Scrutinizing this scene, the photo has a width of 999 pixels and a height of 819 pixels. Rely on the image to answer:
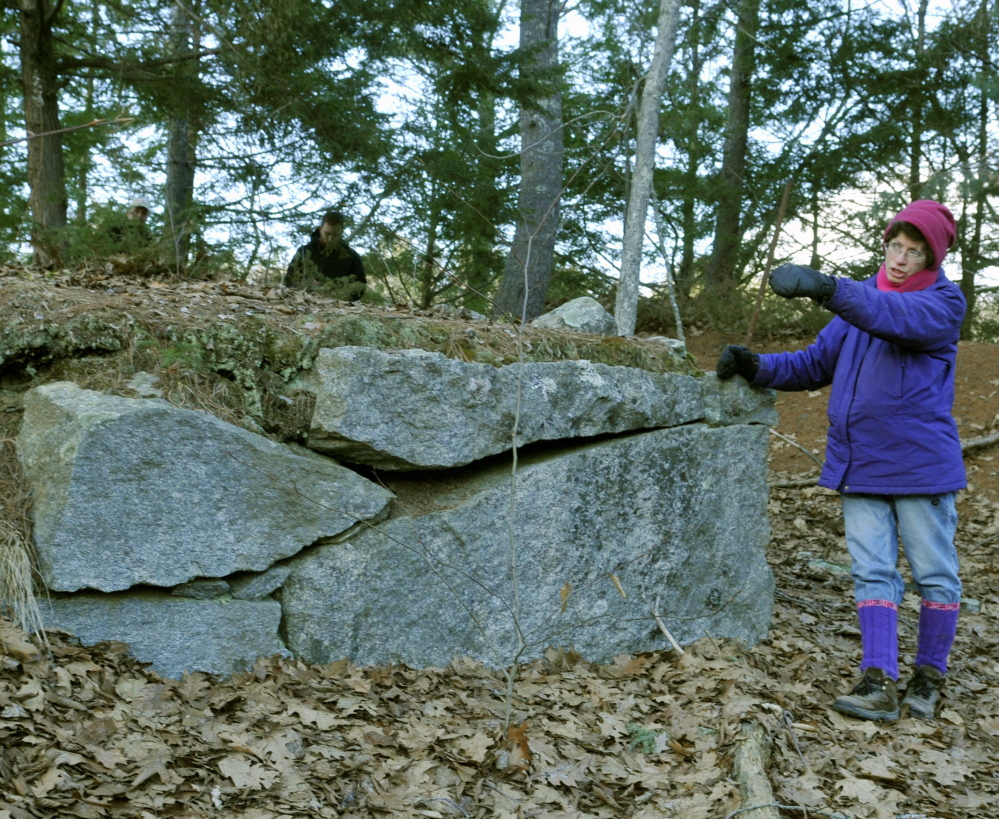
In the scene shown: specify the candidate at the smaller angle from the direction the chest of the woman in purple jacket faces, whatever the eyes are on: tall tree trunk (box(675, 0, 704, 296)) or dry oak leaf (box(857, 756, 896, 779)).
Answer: the dry oak leaf

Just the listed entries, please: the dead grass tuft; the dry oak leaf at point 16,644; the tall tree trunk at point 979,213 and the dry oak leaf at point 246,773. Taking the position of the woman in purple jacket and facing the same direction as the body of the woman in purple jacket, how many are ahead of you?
3

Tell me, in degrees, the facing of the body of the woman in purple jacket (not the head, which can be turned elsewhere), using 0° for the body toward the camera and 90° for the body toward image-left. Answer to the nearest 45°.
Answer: approximately 45°

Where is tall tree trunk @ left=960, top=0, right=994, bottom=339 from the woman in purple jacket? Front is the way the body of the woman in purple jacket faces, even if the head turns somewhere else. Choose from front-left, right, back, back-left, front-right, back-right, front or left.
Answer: back-right

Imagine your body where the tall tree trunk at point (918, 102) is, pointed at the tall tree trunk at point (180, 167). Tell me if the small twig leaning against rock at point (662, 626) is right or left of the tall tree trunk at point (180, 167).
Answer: left

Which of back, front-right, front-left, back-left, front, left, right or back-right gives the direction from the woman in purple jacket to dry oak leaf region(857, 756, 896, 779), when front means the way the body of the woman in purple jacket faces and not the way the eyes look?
front-left

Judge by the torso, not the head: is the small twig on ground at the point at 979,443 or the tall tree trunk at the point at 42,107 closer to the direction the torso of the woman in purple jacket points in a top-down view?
the tall tree trunk

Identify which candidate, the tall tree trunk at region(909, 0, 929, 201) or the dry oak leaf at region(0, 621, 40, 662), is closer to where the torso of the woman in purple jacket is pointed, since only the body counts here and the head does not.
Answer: the dry oak leaf

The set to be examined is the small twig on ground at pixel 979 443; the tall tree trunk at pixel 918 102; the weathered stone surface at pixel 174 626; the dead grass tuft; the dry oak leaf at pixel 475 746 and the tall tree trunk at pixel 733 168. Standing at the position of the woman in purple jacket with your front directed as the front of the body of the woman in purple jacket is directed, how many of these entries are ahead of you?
3

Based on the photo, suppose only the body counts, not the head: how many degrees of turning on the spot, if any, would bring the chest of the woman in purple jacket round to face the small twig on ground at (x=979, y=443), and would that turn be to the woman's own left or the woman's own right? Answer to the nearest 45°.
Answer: approximately 135° to the woman's own right

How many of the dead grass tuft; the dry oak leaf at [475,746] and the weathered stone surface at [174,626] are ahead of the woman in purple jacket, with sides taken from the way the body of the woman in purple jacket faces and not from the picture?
3
